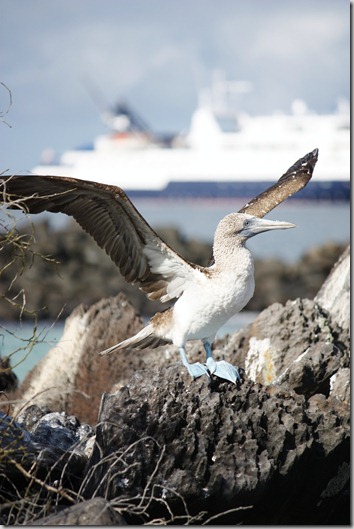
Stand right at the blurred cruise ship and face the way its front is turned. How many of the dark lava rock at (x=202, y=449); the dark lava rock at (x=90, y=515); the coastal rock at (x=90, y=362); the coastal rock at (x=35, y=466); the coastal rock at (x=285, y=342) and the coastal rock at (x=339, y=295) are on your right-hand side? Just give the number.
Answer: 6

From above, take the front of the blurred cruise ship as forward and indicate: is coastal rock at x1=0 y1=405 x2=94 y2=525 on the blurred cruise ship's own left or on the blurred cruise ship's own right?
on the blurred cruise ship's own right

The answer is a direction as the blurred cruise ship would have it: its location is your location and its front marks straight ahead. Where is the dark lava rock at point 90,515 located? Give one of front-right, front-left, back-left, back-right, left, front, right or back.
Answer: right

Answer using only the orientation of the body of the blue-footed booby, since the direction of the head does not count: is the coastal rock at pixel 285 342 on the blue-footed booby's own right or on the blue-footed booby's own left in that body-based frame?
on the blue-footed booby's own left

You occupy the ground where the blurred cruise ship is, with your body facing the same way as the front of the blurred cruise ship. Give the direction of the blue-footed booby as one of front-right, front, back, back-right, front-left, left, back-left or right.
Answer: right

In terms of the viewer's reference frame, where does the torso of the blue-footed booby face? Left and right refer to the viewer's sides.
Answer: facing the viewer and to the right of the viewer

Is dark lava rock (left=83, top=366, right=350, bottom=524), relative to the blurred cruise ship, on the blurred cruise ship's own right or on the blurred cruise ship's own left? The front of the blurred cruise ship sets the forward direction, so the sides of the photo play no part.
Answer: on the blurred cruise ship's own right
